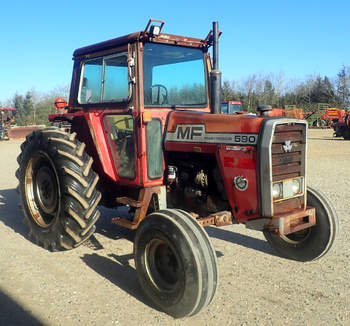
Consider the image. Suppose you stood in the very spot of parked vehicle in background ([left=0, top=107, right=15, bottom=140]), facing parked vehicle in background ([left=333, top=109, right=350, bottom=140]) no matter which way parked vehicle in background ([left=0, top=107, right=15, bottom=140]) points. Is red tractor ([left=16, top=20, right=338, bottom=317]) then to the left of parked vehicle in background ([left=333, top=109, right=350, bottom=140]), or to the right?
right

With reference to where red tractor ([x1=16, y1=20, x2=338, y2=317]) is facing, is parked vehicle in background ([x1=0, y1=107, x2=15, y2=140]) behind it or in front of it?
behind

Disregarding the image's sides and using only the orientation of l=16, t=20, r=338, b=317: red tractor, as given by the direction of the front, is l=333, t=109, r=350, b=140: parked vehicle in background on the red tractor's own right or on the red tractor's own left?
on the red tractor's own left

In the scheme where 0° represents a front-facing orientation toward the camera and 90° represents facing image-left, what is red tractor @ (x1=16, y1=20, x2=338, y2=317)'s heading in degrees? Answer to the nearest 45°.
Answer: approximately 315°

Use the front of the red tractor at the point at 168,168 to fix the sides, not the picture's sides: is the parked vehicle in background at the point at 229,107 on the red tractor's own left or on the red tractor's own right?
on the red tractor's own left

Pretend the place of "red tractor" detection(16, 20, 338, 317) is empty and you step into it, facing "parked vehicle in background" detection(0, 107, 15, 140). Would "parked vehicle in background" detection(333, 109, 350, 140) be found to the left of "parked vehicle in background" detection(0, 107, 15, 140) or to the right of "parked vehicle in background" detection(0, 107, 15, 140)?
right
